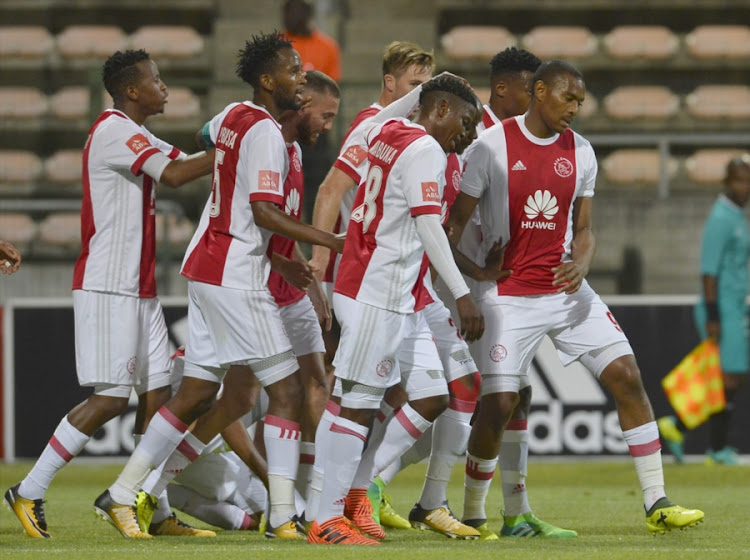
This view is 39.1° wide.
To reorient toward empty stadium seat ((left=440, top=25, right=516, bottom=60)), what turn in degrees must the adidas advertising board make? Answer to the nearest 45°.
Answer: approximately 180°

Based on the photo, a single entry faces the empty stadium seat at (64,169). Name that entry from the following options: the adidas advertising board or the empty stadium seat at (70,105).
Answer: the empty stadium seat at (70,105)

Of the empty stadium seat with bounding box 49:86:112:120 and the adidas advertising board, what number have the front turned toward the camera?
2

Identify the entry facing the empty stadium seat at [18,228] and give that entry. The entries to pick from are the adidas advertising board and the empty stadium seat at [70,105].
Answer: the empty stadium seat at [70,105]

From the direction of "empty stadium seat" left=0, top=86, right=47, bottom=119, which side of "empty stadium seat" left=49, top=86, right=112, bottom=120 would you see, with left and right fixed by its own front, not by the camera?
right

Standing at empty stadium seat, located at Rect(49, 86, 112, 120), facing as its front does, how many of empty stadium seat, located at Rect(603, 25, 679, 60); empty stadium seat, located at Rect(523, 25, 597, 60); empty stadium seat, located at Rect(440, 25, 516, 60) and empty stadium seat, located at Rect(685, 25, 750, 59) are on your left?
4

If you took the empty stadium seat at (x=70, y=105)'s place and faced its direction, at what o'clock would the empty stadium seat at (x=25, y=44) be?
the empty stadium seat at (x=25, y=44) is roughly at 5 o'clock from the empty stadium seat at (x=70, y=105).
